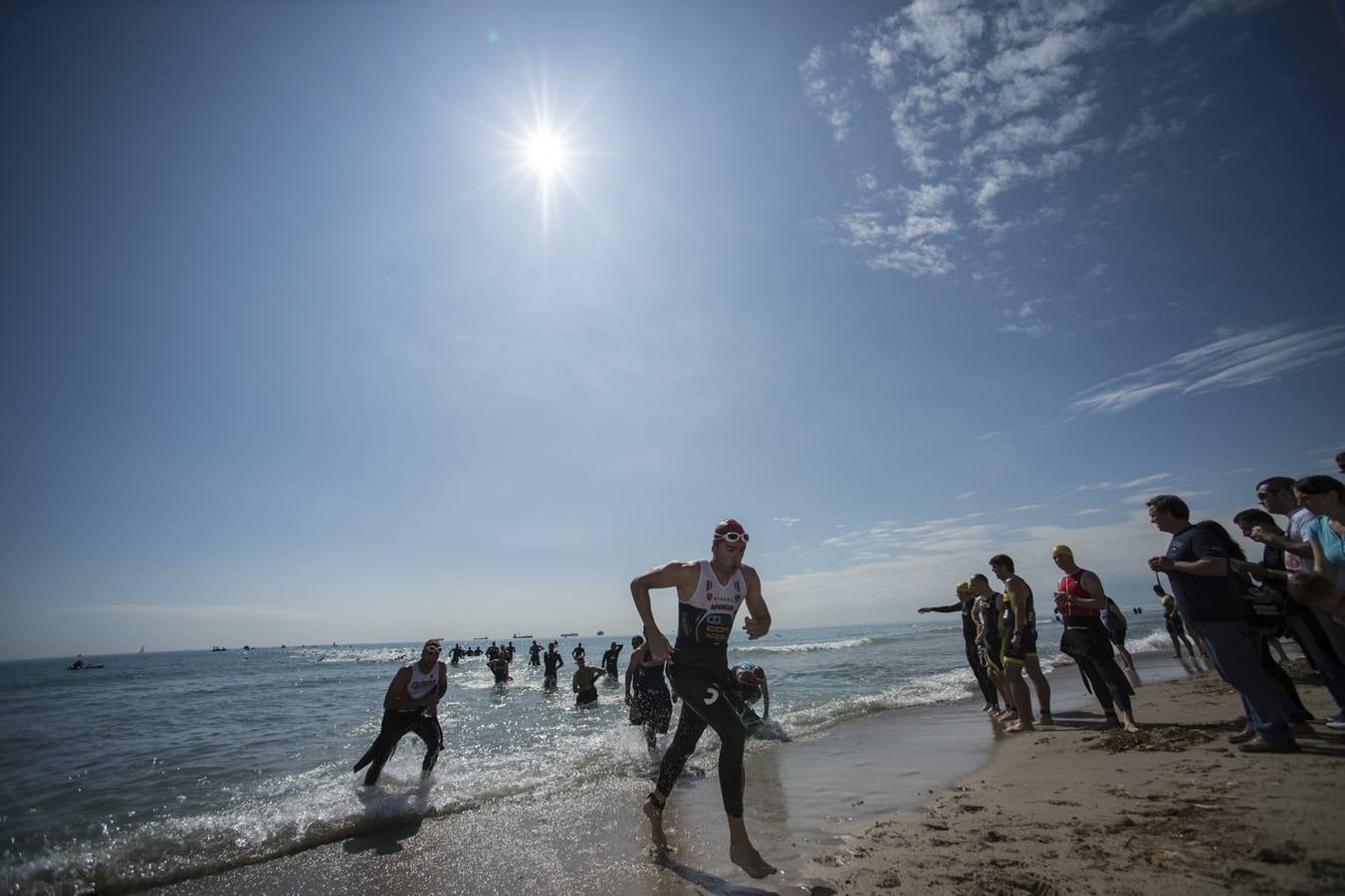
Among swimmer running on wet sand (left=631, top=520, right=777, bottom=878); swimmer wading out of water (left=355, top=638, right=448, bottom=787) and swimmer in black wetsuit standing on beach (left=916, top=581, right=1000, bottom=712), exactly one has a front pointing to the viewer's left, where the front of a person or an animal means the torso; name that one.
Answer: the swimmer in black wetsuit standing on beach

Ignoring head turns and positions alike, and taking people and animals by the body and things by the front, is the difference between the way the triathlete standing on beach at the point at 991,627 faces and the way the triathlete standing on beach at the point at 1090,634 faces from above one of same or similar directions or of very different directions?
same or similar directions

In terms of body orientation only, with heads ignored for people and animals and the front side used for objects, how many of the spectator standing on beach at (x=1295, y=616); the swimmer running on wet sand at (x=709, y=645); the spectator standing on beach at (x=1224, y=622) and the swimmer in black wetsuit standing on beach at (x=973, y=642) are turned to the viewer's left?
3

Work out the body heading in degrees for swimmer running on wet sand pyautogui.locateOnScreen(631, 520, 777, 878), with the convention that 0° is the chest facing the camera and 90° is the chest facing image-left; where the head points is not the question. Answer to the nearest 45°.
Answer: approximately 315°

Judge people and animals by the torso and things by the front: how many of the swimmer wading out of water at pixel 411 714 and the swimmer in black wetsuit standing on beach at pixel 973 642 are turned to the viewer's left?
1

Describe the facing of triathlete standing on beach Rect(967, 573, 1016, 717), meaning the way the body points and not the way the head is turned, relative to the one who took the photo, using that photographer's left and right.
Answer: facing the viewer and to the left of the viewer

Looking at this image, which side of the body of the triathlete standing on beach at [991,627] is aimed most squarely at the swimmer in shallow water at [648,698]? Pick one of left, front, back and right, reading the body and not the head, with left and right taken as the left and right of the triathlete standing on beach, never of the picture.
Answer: front

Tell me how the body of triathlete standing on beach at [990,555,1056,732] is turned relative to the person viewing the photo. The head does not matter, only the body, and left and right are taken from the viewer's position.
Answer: facing to the left of the viewer

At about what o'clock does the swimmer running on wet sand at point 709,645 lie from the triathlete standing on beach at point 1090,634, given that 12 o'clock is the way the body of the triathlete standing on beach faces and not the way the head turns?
The swimmer running on wet sand is roughly at 11 o'clock from the triathlete standing on beach.

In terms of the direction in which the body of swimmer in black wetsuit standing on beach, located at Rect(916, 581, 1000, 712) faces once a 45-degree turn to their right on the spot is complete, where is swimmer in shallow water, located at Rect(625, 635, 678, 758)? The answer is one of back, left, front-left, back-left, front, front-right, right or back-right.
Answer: left

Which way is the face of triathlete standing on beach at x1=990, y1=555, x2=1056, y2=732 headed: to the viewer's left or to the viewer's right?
to the viewer's left

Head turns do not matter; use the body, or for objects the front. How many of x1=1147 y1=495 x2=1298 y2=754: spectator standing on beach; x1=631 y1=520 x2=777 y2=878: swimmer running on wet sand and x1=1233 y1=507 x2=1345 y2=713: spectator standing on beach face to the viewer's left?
2

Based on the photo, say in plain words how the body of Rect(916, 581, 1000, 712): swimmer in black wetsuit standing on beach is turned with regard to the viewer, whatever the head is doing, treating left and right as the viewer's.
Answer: facing to the left of the viewer

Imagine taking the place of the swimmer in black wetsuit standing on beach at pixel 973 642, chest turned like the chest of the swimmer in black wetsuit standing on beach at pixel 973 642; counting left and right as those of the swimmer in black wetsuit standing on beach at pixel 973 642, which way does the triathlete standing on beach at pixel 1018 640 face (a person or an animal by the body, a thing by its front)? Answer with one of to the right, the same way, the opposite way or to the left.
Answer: the same way

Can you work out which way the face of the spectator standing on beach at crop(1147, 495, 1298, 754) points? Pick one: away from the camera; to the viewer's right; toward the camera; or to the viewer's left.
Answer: to the viewer's left
